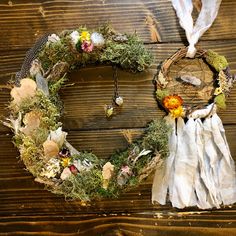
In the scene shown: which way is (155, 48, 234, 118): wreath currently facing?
toward the camera

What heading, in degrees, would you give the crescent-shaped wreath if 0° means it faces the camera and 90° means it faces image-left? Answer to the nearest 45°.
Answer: approximately 0°

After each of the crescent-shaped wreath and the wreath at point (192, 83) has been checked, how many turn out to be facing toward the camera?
2
